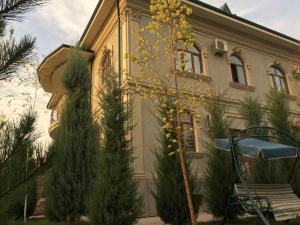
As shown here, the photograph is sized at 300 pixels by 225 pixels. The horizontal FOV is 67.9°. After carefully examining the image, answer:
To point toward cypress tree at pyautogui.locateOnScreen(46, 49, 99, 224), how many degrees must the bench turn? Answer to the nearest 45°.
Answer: approximately 135° to its right

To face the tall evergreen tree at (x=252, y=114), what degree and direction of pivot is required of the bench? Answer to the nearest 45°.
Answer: approximately 135° to its left

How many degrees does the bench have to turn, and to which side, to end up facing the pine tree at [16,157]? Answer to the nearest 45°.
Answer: approximately 90° to its right

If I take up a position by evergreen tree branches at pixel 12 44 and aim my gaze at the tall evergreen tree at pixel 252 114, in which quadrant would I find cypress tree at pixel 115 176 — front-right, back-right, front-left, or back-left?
front-left
